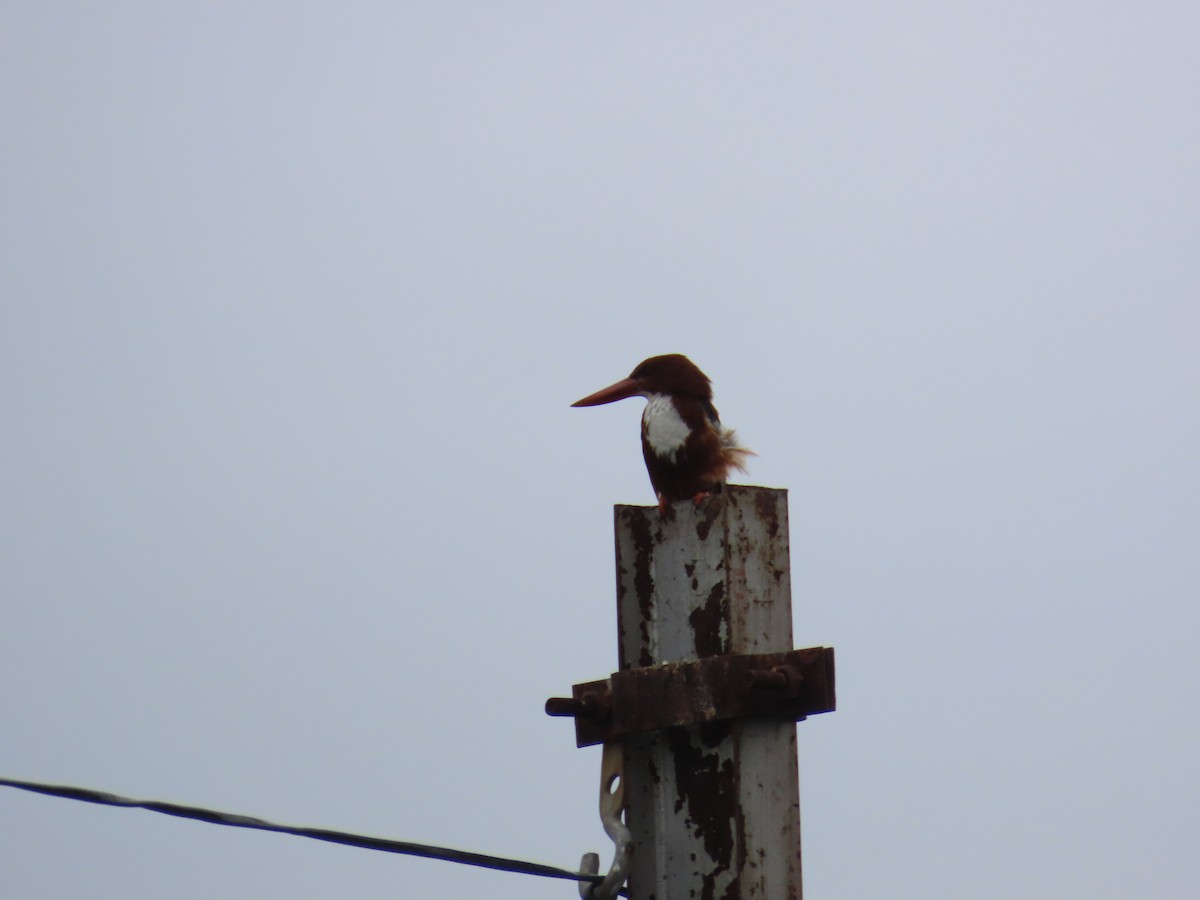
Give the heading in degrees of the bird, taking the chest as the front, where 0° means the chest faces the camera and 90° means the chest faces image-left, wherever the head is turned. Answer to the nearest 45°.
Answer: approximately 45°
